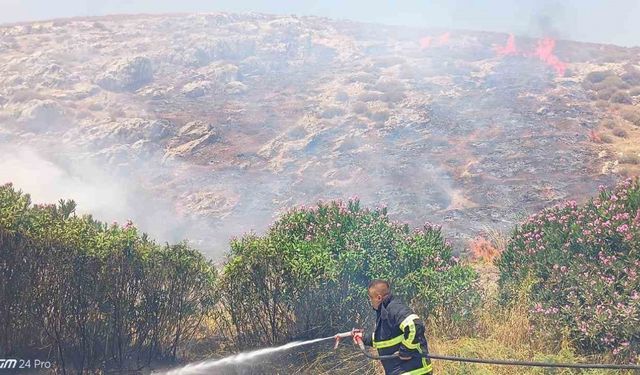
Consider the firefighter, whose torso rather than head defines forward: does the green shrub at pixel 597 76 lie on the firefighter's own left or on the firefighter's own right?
on the firefighter's own right

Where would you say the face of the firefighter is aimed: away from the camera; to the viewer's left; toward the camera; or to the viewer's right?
to the viewer's left

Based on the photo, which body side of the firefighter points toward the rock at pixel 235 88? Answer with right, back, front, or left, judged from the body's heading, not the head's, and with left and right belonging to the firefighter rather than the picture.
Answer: right

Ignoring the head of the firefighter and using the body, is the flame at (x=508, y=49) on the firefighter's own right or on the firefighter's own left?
on the firefighter's own right

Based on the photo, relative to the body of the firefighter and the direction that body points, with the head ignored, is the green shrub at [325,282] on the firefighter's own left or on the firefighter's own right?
on the firefighter's own right

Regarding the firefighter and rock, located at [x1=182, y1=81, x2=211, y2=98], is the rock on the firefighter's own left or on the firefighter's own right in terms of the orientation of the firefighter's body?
on the firefighter's own right

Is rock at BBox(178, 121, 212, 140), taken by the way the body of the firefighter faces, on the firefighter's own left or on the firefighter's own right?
on the firefighter's own right

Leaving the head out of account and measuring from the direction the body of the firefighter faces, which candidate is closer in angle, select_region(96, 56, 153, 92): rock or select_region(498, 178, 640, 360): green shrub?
the rock

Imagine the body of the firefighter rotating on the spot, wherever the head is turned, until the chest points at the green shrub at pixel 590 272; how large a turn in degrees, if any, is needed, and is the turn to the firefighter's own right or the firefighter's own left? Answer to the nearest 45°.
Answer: approximately 135° to the firefighter's own right

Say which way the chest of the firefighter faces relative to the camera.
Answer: to the viewer's left

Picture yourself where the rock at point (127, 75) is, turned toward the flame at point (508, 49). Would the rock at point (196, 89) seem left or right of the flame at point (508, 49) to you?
right
